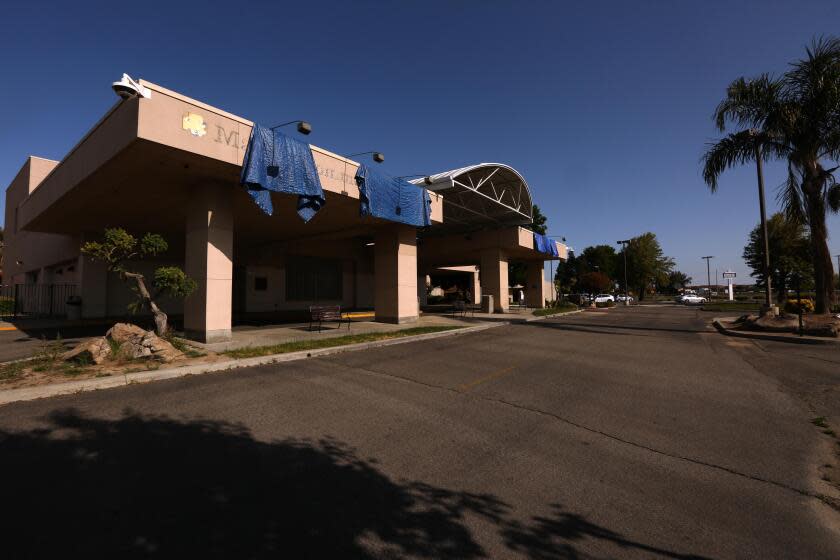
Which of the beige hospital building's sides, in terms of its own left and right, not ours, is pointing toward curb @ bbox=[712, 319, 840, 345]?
front

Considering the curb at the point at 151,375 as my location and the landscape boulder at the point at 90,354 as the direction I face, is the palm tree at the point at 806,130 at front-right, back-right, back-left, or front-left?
back-right

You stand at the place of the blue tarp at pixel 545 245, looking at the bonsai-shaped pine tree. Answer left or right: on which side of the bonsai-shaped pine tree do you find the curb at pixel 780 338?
left

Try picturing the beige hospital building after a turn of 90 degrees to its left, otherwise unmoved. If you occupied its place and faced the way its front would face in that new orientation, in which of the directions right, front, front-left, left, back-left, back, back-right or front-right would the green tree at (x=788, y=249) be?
front-right

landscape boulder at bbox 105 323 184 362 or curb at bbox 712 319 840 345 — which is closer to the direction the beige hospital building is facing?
the curb

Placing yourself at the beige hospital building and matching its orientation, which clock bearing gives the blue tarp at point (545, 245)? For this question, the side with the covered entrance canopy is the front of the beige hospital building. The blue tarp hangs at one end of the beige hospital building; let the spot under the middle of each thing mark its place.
The blue tarp is roughly at 10 o'clock from the beige hospital building.

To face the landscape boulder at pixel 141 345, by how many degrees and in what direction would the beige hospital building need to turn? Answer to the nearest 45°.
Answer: approximately 45° to its right

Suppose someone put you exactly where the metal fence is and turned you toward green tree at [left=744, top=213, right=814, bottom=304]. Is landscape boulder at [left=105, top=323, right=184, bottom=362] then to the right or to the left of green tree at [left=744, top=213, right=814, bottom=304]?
right

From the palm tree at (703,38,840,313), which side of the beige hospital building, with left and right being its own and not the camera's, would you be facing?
front

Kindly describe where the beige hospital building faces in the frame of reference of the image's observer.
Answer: facing the viewer and to the right of the viewer
